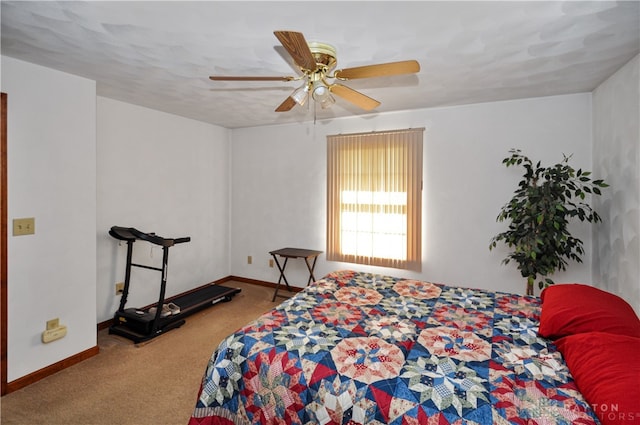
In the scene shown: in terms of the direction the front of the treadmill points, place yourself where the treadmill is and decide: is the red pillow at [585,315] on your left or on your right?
on your left

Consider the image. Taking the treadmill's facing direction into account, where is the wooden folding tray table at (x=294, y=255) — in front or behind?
behind

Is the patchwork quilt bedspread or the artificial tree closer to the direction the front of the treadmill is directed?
the patchwork quilt bedspread

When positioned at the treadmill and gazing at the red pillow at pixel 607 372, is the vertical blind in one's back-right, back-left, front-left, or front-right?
front-left

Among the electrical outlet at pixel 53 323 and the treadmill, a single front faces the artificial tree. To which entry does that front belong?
the electrical outlet

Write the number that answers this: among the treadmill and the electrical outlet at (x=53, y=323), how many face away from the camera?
0

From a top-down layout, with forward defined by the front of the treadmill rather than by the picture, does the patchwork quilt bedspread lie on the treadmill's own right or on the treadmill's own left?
on the treadmill's own left

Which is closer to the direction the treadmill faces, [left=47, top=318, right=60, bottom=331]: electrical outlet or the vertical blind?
the electrical outlet

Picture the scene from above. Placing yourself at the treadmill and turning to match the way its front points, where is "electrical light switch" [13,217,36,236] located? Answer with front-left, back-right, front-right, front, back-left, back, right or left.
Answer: front

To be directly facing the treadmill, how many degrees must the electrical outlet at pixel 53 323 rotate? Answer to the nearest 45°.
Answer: approximately 45° to its left

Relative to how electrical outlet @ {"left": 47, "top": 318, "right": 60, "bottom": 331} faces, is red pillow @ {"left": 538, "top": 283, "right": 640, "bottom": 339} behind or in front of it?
in front

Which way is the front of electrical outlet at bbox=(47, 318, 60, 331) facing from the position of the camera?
facing the viewer and to the right of the viewer

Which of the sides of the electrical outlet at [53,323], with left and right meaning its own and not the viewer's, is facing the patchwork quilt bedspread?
front

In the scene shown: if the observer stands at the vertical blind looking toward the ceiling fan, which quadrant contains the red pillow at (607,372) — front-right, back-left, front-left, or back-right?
front-left

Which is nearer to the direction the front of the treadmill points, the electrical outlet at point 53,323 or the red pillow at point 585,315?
the electrical outlet
